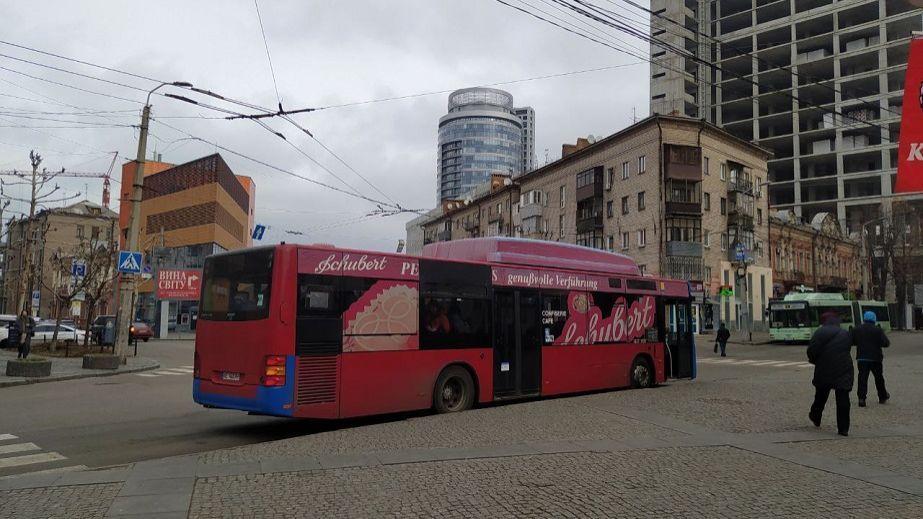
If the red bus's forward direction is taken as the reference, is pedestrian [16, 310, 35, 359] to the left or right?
on its left

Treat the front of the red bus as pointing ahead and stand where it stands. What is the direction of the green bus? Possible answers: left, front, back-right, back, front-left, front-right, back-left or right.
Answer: front

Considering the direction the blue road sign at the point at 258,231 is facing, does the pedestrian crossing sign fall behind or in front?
in front

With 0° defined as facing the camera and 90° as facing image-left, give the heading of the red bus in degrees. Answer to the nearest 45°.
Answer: approximately 225°

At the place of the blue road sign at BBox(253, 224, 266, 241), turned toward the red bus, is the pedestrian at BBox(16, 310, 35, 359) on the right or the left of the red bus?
right

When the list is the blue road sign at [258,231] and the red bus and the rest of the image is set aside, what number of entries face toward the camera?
1

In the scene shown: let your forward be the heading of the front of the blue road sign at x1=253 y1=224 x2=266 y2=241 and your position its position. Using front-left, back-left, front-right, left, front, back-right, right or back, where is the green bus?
left

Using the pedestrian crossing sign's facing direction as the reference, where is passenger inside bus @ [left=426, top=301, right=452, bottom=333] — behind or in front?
in front

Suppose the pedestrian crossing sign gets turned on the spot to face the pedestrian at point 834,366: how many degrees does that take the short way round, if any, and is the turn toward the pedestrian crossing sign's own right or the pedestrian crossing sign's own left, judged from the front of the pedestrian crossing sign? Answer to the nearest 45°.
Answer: approximately 45° to the pedestrian crossing sign's own left

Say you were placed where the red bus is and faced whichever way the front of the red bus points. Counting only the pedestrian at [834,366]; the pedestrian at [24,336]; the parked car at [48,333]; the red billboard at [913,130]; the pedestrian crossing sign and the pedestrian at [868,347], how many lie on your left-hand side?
3

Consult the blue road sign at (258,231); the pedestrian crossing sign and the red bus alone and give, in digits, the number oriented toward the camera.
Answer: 2

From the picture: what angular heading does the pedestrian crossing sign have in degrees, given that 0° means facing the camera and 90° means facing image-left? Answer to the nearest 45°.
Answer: approximately 0°

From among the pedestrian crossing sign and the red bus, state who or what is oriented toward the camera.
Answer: the pedestrian crossing sign

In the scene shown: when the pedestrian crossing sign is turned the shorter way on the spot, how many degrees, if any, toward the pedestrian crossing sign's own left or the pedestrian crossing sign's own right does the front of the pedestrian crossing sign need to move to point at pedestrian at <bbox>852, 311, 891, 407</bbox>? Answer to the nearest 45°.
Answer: approximately 45° to the pedestrian crossing sign's own left

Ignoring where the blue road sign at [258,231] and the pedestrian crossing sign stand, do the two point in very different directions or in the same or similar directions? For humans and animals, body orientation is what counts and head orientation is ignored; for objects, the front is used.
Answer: same or similar directions

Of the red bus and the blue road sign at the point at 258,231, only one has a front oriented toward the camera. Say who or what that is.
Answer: the blue road sign

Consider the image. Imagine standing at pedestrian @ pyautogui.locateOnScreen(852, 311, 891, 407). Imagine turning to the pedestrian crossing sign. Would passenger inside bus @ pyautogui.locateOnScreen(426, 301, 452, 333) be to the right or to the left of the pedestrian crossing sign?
left
